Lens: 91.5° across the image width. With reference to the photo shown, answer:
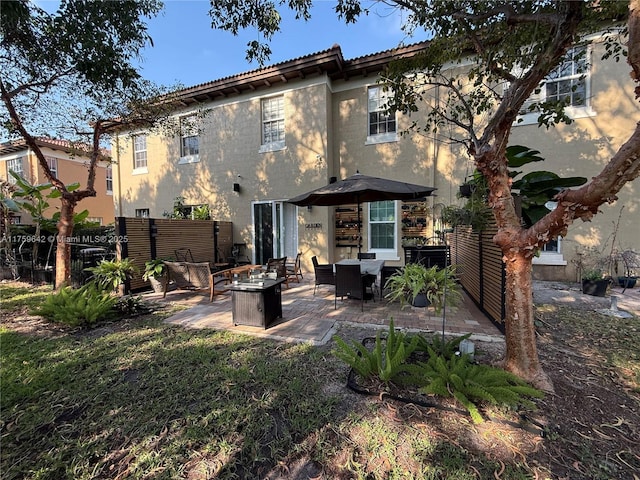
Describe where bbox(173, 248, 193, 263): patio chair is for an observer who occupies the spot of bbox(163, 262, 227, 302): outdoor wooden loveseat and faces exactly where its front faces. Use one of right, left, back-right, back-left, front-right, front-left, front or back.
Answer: front-left

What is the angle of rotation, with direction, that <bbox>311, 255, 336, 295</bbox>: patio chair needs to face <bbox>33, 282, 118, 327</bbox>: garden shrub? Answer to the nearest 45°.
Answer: approximately 180°

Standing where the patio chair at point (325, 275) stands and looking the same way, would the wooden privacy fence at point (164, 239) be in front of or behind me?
behind

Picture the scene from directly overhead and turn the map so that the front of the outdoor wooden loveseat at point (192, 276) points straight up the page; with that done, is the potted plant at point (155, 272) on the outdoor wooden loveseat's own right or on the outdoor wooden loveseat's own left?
on the outdoor wooden loveseat's own left

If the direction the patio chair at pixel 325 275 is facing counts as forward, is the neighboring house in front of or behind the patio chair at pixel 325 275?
behind

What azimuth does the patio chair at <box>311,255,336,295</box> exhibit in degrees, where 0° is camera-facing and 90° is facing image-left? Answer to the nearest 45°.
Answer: approximately 270°

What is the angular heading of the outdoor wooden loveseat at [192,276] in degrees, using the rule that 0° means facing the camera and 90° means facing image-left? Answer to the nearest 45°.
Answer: approximately 225°
